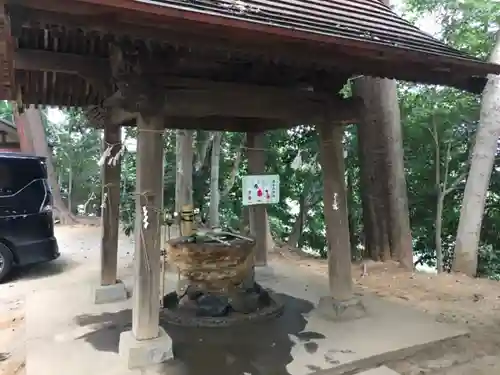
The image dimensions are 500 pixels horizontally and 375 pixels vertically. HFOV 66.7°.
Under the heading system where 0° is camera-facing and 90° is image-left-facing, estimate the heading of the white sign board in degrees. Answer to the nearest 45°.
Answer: approximately 0°

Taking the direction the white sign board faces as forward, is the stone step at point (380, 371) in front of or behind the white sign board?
in front

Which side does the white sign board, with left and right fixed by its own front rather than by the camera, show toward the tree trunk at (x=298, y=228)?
back

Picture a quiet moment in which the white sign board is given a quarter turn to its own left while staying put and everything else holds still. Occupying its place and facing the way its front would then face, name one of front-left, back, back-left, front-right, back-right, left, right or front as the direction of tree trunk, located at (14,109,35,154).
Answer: back-left

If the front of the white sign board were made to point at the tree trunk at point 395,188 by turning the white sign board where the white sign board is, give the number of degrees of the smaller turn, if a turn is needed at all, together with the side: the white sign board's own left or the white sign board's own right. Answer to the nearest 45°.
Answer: approximately 135° to the white sign board's own left

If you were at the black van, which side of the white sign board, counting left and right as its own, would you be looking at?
right
